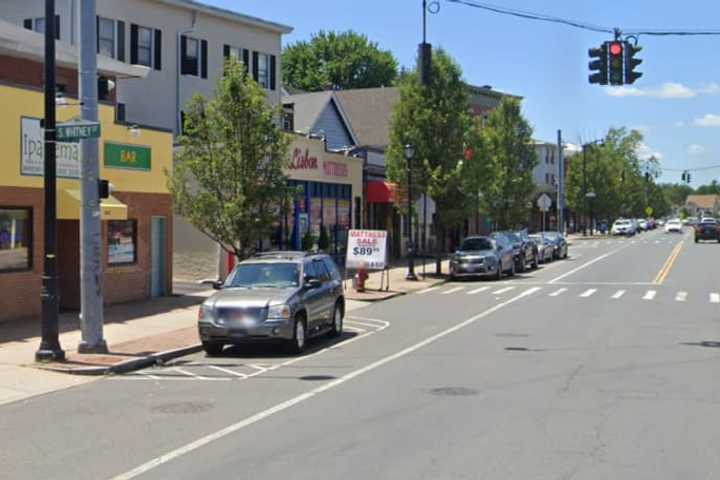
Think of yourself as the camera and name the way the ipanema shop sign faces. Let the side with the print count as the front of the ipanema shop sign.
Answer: facing the viewer and to the right of the viewer

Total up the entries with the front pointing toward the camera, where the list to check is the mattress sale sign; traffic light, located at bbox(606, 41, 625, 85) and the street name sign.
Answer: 3

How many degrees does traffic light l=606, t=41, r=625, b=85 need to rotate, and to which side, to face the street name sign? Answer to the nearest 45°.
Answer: approximately 45° to its right

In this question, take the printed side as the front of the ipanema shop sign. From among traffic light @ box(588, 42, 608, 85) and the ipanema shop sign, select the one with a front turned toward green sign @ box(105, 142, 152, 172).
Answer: the traffic light
